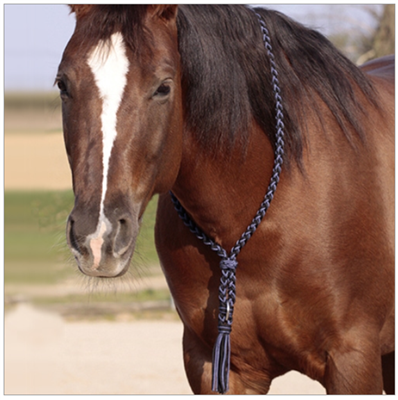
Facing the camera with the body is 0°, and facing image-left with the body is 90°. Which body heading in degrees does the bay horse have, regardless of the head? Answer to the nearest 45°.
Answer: approximately 45°
